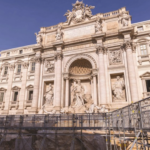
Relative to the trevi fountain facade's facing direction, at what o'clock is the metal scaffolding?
The metal scaffolding is roughly at 11 o'clock from the trevi fountain facade.

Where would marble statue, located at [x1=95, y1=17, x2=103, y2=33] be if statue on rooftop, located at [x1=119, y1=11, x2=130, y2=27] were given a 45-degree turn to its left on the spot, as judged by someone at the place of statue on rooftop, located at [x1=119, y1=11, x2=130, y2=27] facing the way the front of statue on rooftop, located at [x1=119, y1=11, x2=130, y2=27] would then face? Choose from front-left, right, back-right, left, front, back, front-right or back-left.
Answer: right

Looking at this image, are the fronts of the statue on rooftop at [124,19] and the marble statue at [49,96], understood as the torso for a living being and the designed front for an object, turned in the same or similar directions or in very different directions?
same or similar directions

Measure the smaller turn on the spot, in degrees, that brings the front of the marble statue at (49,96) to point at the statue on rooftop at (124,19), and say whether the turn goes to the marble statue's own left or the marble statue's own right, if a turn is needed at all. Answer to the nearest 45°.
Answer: approximately 90° to the marble statue's own left

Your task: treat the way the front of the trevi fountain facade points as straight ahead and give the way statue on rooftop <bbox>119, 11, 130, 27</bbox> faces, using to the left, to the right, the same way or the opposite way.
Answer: the same way

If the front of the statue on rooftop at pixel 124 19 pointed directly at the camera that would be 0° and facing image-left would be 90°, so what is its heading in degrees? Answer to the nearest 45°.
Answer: approximately 45°

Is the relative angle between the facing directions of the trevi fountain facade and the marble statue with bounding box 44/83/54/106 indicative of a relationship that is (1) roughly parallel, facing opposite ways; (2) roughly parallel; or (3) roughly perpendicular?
roughly parallel

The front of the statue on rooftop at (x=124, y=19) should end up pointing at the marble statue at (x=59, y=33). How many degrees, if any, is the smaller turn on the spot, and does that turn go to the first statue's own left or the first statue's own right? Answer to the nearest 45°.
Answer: approximately 45° to the first statue's own right

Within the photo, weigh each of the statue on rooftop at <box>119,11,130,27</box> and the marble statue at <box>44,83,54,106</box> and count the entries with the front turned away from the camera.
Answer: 0

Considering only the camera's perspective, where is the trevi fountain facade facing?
facing the viewer and to the left of the viewer

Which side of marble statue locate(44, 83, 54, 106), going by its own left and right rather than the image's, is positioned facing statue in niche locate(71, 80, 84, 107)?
left
